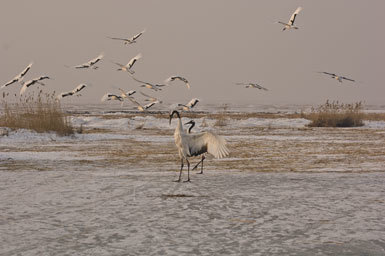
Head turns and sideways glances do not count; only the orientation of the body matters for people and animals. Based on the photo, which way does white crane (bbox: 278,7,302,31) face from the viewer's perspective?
to the viewer's left

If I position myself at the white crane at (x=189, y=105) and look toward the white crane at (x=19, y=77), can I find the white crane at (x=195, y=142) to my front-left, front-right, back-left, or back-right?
back-left

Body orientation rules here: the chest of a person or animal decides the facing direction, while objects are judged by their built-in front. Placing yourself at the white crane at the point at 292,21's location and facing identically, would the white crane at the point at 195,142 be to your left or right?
on your left

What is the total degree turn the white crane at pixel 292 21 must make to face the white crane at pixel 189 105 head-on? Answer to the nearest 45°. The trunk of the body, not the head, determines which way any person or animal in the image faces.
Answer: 0° — it already faces it

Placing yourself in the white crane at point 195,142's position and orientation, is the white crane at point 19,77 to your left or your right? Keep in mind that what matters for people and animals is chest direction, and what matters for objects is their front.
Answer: on your right

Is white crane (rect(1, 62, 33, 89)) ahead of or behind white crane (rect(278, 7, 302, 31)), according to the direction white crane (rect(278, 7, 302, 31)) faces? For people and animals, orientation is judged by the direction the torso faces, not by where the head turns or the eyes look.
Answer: ahead

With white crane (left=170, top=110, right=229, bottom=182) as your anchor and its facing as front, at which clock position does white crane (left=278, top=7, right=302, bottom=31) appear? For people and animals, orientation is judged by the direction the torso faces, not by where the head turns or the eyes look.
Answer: white crane (left=278, top=7, right=302, bottom=31) is roughly at 5 o'clock from white crane (left=170, top=110, right=229, bottom=182).

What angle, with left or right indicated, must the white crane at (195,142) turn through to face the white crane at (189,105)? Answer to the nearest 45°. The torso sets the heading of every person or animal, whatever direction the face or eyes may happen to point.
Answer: approximately 135° to its right

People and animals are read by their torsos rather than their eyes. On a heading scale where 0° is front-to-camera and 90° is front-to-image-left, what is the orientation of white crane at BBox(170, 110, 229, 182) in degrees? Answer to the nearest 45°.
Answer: approximately 45°
